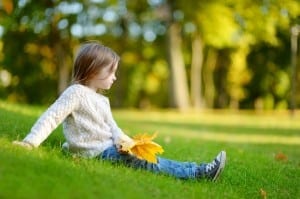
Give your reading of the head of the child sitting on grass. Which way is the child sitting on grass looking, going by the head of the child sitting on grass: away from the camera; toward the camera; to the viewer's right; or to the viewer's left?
to the viewer's right

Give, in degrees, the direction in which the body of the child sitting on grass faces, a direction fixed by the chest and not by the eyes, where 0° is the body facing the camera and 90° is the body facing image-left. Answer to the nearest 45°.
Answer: approximately 270°

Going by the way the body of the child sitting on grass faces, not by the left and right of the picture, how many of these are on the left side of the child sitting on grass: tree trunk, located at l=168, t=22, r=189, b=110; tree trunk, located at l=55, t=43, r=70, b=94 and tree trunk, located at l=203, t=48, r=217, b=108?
3

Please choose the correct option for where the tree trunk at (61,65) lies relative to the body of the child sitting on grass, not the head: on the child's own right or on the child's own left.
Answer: on the child's own left

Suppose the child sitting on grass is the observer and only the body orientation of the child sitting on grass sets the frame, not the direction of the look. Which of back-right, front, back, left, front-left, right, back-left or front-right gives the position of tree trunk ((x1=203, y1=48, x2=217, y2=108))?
left

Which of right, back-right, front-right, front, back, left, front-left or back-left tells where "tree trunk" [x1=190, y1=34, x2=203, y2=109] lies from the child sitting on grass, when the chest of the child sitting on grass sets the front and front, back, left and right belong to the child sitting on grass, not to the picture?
left
